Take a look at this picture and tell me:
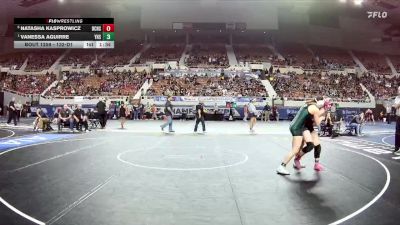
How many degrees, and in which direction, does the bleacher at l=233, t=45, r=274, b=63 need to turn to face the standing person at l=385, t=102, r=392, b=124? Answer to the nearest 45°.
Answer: approximately 45° to its left

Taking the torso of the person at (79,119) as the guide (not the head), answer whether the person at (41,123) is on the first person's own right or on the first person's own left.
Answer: on the first person's own right

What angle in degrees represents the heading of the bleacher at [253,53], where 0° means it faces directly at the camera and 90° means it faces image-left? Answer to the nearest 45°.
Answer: approximately 0°

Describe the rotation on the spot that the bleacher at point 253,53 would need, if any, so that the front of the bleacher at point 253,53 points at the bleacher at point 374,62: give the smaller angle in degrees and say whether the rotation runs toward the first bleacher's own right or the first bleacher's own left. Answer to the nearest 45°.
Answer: approximately 90° to the first bleacher's own left

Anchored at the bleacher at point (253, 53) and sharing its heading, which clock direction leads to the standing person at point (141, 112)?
The standing person is roughly at 1 o'clock from the bleacher.
